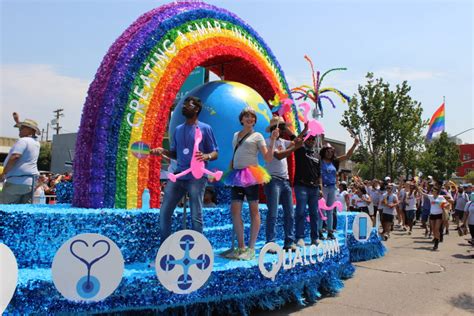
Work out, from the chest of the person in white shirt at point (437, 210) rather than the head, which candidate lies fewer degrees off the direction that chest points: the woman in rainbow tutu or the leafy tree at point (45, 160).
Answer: the woman in rainbow tutu

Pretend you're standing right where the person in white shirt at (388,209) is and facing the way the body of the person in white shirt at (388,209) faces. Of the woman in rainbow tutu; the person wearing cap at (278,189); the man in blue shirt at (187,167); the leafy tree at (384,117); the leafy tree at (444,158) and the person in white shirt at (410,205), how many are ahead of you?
3

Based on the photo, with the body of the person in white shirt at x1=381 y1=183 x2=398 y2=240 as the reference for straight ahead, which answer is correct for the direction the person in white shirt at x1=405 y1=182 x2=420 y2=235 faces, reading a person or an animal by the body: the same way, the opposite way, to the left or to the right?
the same way

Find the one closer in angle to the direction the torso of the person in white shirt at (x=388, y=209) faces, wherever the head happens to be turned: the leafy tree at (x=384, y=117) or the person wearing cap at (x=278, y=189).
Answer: the person wearing cap

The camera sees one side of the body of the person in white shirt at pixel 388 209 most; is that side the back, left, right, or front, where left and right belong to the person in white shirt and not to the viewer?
front

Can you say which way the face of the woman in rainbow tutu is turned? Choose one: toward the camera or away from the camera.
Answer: toward the camera

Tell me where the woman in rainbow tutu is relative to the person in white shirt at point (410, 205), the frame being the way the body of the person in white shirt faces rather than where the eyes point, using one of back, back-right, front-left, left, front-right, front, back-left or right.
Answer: front

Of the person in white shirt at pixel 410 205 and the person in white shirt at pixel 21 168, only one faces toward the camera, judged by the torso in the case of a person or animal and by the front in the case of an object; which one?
the person in white shirt at pixel 410 205

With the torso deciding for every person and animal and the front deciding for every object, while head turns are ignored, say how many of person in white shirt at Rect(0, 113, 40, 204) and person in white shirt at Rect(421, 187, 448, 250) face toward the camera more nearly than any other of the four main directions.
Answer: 1

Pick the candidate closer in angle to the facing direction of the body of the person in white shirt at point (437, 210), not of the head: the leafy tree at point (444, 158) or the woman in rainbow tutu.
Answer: the woman in rainbow tutu

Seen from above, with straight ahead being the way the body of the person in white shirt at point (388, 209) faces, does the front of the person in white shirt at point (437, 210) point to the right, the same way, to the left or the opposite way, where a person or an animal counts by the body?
the same way

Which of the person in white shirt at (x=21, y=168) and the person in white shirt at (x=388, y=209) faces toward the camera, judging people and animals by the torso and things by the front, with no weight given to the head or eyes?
the person in white shirt at (x=388, y=209)

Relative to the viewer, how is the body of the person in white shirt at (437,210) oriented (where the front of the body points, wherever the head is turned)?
toward the camera

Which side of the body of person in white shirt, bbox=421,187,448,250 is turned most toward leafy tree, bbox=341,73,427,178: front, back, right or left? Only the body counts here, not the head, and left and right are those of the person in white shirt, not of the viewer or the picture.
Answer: back

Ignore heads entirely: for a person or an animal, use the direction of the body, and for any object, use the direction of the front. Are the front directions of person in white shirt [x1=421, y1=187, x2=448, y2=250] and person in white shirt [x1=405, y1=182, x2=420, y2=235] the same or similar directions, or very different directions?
same or similar directions
